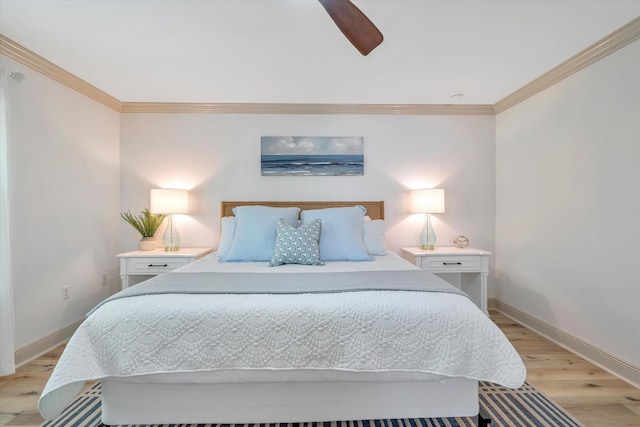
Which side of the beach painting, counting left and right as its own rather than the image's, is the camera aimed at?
front

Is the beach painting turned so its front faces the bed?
yes

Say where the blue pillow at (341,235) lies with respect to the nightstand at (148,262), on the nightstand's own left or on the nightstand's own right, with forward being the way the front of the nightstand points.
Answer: on the nightstand's own left

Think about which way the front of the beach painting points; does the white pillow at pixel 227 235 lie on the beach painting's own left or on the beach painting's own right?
on the beach painting's own right

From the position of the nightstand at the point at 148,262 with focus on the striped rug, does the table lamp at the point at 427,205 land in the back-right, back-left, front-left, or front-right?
front-left

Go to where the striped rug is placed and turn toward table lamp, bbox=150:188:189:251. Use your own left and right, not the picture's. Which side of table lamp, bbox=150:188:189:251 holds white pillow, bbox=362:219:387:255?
right

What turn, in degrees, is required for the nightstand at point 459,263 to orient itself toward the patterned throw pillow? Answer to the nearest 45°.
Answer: approximately 45° to its right

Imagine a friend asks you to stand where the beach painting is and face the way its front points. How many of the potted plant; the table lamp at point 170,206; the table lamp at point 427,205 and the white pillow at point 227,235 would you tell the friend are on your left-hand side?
1

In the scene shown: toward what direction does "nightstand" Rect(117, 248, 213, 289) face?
toward the camera

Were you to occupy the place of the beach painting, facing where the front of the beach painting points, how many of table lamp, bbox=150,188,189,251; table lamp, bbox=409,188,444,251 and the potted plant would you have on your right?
2

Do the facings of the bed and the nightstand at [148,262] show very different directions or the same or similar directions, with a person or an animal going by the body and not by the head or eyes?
same or similar directions

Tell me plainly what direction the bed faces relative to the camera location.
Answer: facing the viewer

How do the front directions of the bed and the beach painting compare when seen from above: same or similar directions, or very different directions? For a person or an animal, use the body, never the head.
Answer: same or similar directions

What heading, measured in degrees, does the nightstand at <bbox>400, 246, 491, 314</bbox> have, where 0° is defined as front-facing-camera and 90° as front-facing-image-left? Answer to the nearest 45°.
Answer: approximately 0°

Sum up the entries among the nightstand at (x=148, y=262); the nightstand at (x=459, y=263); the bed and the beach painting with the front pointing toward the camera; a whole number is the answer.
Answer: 4
